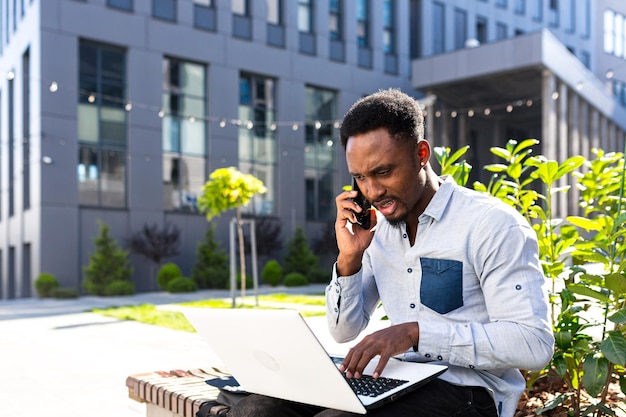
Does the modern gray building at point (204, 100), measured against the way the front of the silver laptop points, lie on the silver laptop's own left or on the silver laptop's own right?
on the silver laptop's own left

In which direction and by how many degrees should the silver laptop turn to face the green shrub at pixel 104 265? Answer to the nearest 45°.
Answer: approximately 45° to its left

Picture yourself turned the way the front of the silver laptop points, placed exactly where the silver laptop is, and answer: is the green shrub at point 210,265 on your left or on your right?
on your left

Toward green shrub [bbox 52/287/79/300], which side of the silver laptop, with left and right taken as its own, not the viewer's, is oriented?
left

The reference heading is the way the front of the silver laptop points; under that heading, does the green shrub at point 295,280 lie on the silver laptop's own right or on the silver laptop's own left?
on the silver laptop's own left

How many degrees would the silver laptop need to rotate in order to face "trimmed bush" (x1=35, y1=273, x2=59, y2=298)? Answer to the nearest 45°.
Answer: approximately 90° to its left

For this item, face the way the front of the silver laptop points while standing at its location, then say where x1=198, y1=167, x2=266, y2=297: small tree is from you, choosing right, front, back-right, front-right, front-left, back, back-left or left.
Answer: front-left

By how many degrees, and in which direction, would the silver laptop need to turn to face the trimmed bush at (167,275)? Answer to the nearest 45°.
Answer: approximately 45° to its left

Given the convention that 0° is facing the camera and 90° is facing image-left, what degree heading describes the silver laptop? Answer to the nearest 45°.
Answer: approximately 225°

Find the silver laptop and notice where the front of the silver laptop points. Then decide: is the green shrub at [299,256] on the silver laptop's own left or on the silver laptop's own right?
on the silver laptop's own left

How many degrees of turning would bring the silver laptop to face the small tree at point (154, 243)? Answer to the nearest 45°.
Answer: approximately 45° to its left
